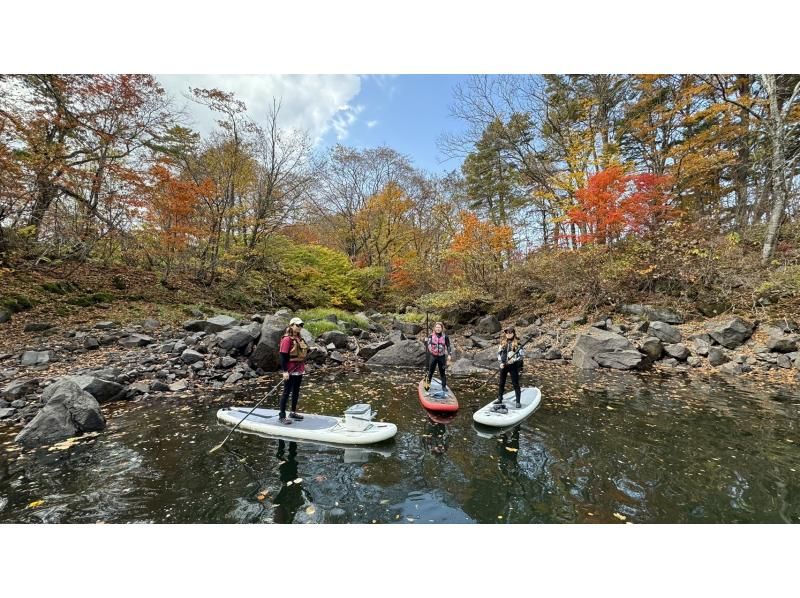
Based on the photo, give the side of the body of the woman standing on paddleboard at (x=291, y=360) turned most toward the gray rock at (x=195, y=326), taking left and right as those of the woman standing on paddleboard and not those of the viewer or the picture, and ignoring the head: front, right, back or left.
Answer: back

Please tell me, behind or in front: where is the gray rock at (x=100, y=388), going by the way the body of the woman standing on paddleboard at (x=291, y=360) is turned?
behind

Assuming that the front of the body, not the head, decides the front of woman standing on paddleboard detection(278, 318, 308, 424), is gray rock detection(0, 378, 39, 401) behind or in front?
behind

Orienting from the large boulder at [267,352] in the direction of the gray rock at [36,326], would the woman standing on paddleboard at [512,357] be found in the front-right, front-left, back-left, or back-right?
back-left

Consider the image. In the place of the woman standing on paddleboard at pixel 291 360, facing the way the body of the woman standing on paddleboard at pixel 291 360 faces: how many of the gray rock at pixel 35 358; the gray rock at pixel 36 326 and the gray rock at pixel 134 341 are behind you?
3

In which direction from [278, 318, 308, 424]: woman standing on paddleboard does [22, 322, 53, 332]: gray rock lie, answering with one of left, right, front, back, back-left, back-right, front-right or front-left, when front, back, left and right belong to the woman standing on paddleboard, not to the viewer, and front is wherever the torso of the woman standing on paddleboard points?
back

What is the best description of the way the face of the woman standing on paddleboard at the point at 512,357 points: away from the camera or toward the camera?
toward the camera

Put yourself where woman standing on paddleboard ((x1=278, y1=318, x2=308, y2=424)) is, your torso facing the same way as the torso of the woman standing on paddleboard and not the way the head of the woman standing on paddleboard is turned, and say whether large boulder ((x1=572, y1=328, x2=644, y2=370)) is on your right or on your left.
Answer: on your left

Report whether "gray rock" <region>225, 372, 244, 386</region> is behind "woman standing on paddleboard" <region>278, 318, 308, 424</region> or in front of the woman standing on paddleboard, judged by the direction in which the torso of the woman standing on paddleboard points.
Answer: behind

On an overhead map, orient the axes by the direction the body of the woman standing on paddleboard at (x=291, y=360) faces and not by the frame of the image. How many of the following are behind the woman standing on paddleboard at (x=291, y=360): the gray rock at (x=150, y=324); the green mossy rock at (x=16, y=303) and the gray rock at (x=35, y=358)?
3

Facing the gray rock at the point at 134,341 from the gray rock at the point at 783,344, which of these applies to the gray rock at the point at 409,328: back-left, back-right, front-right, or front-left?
front-right

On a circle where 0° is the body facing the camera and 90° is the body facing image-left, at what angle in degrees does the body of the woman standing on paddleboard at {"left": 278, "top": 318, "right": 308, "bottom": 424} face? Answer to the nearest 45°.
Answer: approximately 315°
